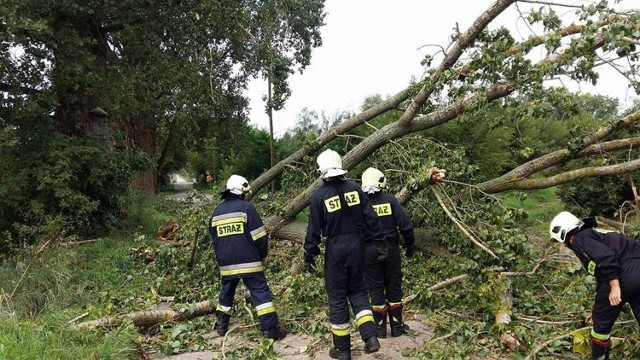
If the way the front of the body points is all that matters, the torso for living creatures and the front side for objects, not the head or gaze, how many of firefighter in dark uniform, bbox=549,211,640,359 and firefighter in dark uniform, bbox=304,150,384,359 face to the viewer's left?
1

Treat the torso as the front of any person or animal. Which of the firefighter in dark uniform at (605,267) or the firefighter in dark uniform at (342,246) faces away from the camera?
the firefighter in dark uniform at (342,246)

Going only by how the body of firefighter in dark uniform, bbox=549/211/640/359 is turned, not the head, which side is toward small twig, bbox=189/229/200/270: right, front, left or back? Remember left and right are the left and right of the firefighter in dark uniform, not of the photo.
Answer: front

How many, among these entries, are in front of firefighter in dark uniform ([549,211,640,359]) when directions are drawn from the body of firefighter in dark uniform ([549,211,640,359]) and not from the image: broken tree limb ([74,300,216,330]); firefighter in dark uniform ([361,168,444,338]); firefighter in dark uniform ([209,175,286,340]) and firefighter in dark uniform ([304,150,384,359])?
4

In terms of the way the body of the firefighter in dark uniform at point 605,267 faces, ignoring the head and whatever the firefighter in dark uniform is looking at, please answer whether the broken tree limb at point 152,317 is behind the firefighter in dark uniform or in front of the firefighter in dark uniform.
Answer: in front

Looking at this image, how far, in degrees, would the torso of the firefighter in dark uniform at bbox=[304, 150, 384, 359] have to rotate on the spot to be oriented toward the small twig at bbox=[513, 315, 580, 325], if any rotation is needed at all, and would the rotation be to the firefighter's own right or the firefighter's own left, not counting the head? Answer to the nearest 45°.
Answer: approximately 90° to the firefighter's own right

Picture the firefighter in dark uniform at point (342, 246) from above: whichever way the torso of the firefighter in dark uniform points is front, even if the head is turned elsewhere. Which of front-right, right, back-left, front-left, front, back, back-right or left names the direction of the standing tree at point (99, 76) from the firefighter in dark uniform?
front-left

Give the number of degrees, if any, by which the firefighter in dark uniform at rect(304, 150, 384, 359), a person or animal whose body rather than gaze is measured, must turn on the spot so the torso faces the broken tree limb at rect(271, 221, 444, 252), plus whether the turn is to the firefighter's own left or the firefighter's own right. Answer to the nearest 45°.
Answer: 0° — they already face it

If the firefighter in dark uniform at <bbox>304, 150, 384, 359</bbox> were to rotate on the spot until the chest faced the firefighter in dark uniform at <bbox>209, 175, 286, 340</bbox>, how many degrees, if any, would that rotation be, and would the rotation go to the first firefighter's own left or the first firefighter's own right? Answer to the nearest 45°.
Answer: approximately 45° to the first firefighter's own left

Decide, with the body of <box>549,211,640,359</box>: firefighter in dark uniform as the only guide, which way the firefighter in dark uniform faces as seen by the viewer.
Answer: to the viewer's left

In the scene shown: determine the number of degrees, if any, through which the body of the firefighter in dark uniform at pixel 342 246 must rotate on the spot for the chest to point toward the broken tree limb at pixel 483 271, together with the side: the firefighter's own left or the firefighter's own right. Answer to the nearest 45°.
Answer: approximately 45° to the firefighter's own right

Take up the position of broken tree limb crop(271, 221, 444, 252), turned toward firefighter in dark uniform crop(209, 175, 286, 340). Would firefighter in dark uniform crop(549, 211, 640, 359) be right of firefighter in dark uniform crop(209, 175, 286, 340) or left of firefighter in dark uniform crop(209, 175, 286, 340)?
left

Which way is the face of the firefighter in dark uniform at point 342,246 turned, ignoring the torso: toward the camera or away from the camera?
away from the camera

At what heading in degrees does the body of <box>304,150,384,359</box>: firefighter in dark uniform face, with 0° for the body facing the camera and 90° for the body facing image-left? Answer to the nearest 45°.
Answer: approximately 180°
